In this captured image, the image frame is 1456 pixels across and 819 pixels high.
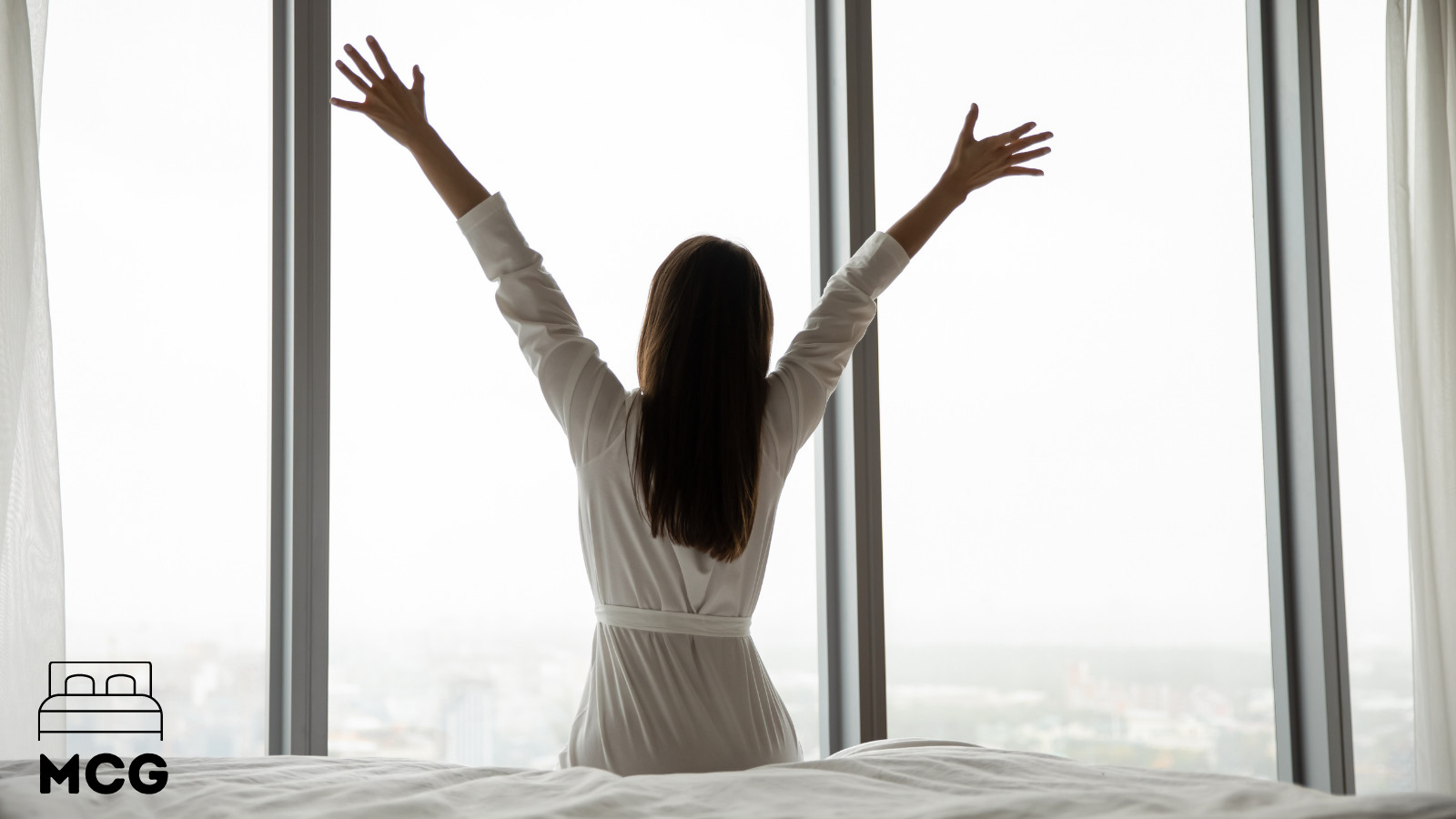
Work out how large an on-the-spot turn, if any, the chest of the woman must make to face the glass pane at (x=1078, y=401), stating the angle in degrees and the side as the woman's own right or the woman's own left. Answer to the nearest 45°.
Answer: approximately 45° to the woman's own right

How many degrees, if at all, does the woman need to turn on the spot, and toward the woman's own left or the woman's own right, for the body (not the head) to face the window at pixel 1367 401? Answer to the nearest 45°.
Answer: approximately 45° to the woman's own right

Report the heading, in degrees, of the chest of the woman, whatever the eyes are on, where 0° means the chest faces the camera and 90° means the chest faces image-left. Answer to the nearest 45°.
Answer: approximately 180°

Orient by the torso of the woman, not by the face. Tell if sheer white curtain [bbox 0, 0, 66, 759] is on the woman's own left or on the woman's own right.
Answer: on the woman's own left
